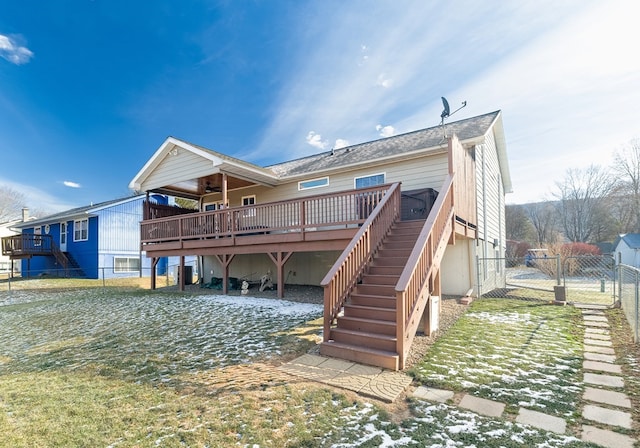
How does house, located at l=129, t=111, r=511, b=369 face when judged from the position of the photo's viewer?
facing away from the viewer and to the right of the viewer

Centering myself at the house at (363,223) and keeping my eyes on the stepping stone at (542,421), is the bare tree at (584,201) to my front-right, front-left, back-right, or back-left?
back-left

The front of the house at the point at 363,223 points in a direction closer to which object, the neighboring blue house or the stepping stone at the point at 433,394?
the neighboring blue house

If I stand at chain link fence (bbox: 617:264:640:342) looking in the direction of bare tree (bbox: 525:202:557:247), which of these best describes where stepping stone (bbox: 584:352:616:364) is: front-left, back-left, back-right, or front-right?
back-left
